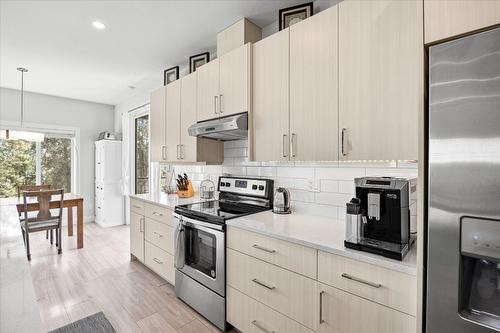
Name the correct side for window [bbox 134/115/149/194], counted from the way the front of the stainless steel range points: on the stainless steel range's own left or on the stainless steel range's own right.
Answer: on the stainless steel range's own right

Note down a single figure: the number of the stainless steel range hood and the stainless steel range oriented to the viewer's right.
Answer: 0

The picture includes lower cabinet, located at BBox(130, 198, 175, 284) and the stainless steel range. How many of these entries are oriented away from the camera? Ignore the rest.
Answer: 0

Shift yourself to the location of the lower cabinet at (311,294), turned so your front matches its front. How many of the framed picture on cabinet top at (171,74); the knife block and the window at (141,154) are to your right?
3

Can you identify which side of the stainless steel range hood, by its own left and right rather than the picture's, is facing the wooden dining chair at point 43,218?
right

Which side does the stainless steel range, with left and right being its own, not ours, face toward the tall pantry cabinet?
right
